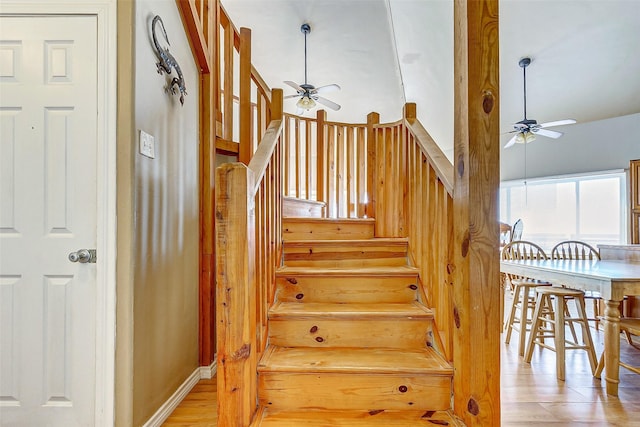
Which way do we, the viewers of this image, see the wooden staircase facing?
facing the viewer

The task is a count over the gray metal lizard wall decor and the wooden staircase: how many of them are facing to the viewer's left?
0

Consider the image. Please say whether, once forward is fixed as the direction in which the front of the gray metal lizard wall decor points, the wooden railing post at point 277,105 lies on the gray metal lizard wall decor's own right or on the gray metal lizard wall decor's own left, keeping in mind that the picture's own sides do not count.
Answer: on the gray metal lizard wall decor's own left

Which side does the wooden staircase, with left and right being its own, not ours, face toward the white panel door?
right

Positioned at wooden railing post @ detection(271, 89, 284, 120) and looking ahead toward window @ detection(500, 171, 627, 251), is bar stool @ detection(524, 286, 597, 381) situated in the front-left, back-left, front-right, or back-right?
front-right

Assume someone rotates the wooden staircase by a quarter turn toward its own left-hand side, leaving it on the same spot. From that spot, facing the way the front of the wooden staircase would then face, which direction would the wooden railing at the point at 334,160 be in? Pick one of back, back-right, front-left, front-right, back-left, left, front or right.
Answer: left

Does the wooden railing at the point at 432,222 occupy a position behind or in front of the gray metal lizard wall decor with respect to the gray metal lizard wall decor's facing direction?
in front

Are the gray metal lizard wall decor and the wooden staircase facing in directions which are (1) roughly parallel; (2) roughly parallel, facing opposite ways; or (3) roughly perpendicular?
roughly perpendicular
